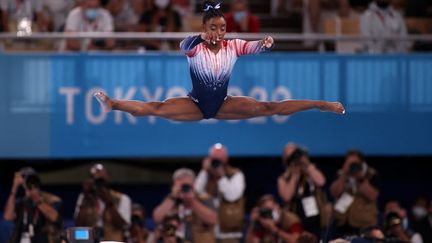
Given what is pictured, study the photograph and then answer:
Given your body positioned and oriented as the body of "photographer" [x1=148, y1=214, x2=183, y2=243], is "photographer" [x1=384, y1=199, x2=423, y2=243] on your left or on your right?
on your left

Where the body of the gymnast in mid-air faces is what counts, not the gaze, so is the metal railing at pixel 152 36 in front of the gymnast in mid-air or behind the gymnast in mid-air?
behind

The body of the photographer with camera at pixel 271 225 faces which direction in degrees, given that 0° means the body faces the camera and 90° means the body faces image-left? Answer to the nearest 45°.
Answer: approximately 0°
